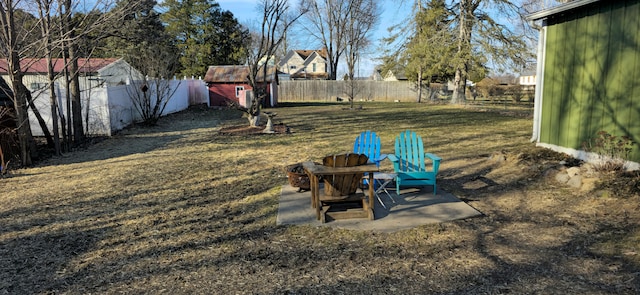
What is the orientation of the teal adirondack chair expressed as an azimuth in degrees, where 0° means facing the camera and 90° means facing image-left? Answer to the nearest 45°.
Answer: approximately 0°

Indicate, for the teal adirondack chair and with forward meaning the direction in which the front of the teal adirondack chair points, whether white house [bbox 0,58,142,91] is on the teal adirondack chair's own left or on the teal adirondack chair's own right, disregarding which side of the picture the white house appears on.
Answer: on the teal adirondack chair's own right

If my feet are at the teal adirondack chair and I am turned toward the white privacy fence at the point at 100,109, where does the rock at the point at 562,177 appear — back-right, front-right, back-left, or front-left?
back-right

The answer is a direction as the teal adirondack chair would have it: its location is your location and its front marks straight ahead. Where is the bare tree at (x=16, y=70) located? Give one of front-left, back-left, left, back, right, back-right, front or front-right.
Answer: right

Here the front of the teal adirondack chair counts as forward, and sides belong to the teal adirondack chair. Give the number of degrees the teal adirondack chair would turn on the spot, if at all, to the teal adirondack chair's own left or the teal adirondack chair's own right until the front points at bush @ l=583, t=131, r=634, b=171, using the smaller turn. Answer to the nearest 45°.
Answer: approximately 90° to the teal adirondack chair's own left

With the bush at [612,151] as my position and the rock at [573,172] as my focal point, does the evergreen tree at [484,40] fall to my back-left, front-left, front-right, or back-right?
back-right

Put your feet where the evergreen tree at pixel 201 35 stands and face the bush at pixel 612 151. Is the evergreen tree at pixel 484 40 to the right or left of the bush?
left

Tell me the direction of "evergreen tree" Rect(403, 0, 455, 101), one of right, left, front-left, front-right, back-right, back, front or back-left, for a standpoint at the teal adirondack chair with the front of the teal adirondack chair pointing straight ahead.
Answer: back

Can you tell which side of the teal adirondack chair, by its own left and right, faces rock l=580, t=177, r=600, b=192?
left

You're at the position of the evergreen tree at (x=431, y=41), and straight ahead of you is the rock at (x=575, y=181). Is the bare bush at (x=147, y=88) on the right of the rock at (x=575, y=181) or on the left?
right

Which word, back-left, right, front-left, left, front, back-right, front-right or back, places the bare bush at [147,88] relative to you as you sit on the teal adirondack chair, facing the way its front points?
back-right
